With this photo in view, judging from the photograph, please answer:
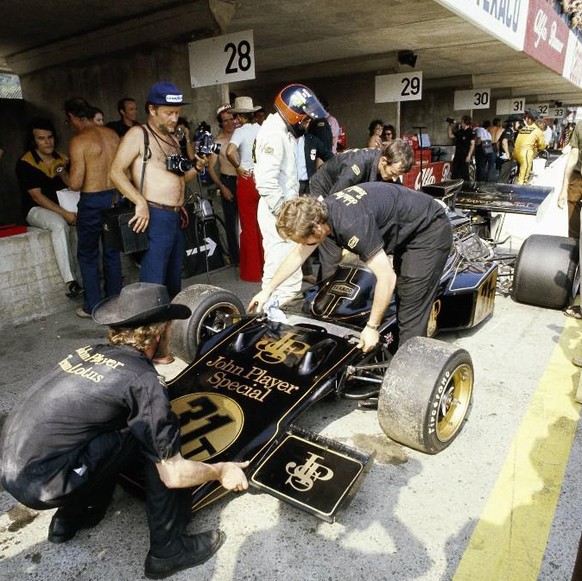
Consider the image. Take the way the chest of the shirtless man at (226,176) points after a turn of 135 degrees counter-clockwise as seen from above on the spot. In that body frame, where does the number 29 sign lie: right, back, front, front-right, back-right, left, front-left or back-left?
front-right

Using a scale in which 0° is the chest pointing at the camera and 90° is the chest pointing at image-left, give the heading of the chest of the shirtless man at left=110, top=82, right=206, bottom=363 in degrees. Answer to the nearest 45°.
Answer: approximately 315°

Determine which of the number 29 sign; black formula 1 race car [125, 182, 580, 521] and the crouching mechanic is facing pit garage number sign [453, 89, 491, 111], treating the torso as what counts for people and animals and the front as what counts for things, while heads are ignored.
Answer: the crouching mechanic

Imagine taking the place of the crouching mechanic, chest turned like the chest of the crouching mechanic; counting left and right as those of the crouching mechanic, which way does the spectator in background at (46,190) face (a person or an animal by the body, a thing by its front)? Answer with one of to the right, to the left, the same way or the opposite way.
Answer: to the right

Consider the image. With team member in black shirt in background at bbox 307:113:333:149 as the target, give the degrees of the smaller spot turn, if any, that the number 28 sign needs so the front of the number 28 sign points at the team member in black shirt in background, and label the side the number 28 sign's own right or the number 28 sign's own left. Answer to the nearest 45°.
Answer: approximately 135° to the number 28 sign's own left

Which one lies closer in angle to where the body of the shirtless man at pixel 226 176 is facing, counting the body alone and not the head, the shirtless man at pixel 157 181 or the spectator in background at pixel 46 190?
the shirtless man

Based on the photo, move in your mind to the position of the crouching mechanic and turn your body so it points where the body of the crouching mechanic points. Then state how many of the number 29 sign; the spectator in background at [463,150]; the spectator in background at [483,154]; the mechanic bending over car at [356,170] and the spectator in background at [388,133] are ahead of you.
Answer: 5

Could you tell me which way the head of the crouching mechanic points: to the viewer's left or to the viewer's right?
to the viewer's right

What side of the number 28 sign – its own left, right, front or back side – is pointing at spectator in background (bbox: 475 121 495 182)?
back

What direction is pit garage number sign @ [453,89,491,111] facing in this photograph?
toward the camera
